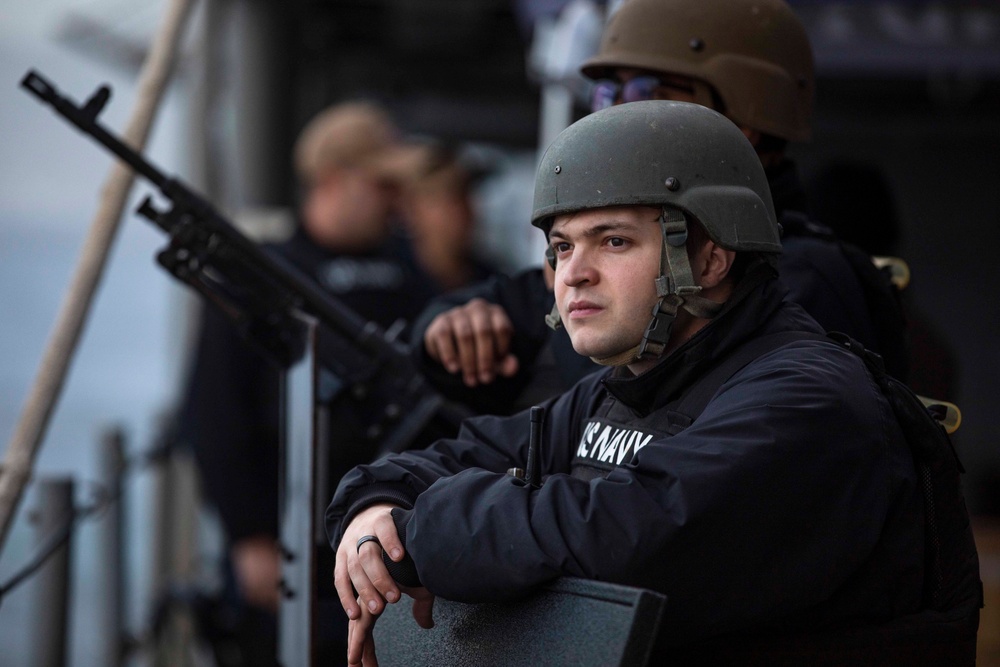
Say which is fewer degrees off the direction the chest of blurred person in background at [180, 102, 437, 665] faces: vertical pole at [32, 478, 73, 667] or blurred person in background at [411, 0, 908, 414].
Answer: the blurred person in background

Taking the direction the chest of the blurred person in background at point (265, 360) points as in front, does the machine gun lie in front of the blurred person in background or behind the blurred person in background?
in front

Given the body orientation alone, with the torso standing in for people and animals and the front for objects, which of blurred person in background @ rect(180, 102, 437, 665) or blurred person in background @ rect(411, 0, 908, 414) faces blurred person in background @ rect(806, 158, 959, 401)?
blurred person in background @ rect(180, 102, 437, 665)

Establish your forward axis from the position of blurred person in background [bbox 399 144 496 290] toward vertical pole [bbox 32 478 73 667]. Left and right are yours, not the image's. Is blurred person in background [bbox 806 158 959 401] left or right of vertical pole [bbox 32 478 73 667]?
left

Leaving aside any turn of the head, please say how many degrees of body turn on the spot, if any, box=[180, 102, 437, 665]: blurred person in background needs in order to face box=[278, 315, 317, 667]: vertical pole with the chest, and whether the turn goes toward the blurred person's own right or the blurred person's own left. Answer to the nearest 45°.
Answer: approximately 45° to the blurred person's own right

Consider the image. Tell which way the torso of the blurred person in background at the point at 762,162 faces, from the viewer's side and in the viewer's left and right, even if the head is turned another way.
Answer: facing the viewer and to the left of the viewer

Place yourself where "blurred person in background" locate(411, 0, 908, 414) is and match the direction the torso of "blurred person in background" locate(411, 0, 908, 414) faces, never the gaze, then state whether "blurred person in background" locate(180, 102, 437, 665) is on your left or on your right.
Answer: on your right

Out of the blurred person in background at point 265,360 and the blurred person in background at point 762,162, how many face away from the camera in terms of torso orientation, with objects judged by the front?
0

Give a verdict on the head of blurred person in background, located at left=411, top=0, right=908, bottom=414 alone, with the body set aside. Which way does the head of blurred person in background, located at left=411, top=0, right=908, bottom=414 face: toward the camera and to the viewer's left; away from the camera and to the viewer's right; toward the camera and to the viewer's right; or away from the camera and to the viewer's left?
toward the camera and to the viewer's left
